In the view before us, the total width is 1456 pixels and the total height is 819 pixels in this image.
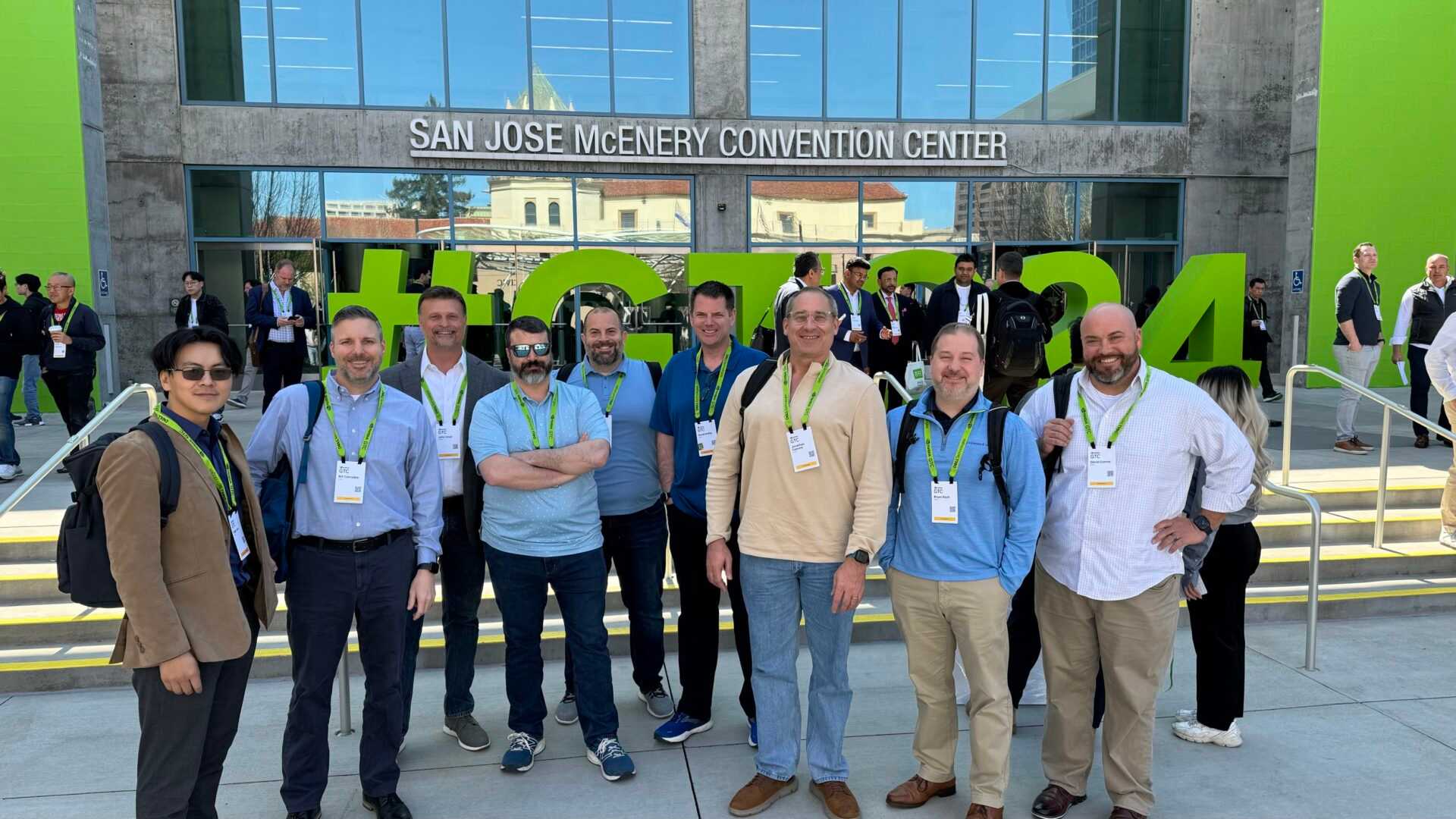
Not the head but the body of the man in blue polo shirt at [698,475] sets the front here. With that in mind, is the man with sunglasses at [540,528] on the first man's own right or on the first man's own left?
on the first man's own right

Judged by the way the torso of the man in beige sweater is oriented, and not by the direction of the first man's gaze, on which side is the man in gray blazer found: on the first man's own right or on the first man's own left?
on the first man's own right

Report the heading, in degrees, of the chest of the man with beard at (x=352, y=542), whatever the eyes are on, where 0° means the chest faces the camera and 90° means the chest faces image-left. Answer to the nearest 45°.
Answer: approximately 0°

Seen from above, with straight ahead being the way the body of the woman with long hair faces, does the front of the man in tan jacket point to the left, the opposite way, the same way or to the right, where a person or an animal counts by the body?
the opposite way

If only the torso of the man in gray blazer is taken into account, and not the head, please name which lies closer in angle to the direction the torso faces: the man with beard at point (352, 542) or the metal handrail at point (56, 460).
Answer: the man with beard

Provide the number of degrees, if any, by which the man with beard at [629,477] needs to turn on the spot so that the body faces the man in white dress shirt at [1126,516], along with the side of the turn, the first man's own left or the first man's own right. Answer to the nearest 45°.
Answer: approximately 45° to the first man's own left

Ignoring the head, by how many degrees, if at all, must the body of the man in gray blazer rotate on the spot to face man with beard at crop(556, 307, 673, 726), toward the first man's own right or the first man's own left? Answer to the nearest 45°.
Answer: approximately 90° to the first man's own left
